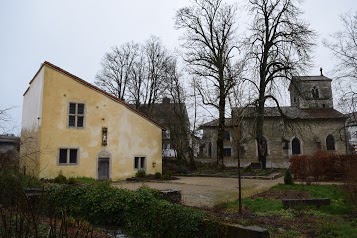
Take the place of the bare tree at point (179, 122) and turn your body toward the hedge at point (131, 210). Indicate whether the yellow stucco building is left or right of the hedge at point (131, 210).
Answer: right

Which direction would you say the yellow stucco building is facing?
toward the camera

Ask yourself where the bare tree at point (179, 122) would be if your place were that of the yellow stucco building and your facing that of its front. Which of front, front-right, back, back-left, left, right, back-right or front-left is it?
back-left

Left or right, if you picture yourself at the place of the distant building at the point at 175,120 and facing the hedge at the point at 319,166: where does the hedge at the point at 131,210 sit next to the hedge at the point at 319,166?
right

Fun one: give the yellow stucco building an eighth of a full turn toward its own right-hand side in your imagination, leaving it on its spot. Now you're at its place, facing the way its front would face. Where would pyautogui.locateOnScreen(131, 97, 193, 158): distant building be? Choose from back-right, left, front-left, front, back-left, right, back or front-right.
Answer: back

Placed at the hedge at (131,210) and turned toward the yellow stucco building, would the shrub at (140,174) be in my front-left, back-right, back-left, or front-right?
front-right

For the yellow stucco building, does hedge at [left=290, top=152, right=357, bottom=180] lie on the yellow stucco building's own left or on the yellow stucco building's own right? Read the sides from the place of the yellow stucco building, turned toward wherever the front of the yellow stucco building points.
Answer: on the yellow stucco building's own left

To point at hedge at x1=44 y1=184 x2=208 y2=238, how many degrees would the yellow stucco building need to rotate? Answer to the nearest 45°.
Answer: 0° — it already faces it
